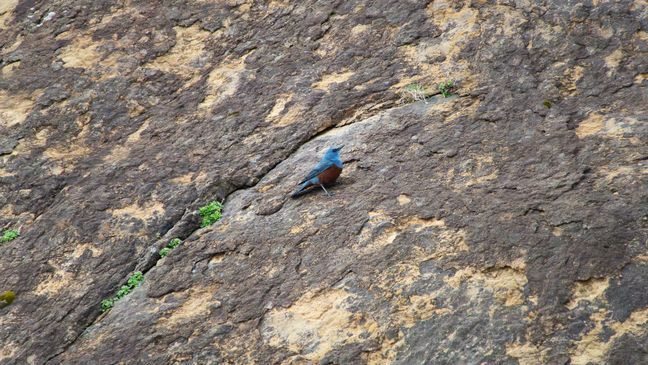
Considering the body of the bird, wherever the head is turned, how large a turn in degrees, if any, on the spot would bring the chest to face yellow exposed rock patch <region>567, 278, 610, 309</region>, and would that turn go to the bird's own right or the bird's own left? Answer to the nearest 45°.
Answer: approximately 45° to the bird's own right

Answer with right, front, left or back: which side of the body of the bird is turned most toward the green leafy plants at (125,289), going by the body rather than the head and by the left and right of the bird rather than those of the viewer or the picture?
back

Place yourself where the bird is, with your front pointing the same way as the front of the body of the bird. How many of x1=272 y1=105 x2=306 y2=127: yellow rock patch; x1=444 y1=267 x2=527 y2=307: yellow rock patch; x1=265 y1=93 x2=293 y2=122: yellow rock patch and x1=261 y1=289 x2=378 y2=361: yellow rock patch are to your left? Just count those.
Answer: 2

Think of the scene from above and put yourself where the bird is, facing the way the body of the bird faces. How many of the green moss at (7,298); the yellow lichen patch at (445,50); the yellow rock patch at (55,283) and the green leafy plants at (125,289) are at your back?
3

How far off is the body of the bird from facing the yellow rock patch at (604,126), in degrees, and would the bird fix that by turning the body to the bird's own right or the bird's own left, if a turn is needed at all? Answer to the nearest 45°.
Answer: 0° — it already faces it

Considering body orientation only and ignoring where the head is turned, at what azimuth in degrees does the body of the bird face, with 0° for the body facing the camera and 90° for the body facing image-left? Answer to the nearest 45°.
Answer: approximately 270°

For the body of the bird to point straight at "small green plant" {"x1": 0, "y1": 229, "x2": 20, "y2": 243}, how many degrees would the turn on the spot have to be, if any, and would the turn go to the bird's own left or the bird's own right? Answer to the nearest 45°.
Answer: approximately 180°

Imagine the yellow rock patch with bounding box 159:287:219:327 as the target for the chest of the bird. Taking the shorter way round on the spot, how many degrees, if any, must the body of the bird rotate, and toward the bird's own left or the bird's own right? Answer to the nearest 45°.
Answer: approximately 135° to the bird's own right

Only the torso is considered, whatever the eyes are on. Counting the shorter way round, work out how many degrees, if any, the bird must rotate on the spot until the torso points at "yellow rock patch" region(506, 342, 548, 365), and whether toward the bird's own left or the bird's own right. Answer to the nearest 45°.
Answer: approximately 90° to the bird's own right

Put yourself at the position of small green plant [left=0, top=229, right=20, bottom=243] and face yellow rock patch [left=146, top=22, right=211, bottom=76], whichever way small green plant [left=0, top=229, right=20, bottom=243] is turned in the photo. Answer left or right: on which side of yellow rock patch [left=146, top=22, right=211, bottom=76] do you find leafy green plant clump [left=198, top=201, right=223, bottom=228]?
right

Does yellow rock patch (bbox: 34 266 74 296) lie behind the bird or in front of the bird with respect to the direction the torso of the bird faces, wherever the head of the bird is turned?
behind

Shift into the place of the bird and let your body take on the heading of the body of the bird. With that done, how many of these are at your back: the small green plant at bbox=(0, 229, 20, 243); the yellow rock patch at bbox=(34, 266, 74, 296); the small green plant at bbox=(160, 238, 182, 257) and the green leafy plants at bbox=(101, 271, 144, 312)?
4

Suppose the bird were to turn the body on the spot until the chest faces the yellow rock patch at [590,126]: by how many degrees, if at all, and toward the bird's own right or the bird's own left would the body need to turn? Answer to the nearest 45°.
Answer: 0° — it already faces it

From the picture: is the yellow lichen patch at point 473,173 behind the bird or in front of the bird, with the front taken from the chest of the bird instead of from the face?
in front

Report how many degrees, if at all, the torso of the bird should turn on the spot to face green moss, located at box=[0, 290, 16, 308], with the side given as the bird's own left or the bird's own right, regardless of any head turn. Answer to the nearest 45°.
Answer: approximately 180°

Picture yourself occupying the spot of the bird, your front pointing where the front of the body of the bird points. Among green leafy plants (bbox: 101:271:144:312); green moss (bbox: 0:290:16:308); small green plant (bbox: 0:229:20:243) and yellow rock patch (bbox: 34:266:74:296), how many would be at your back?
4

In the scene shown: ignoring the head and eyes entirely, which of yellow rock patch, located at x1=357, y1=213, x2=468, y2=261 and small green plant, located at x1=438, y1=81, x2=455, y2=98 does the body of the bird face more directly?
the small green plant
